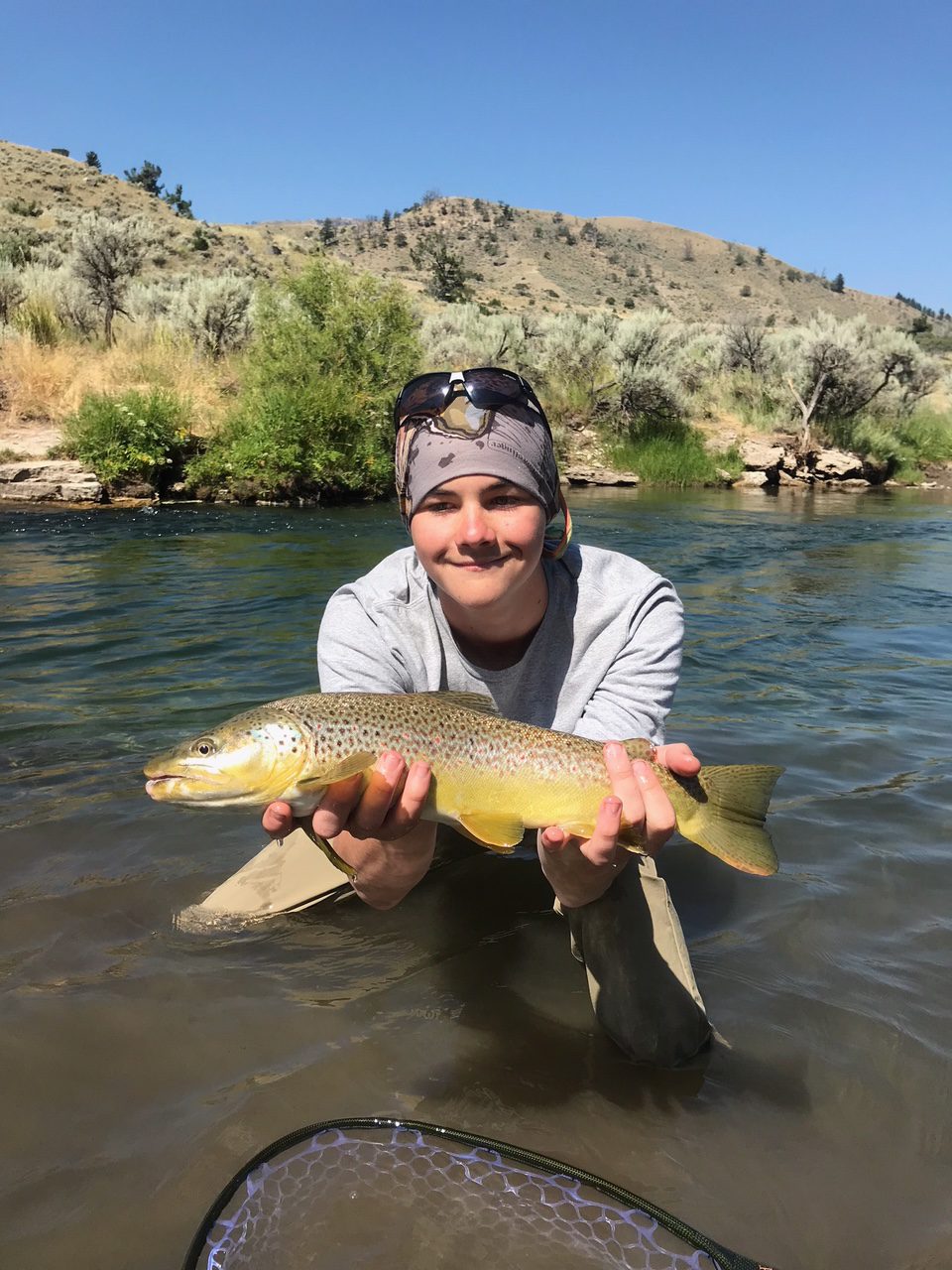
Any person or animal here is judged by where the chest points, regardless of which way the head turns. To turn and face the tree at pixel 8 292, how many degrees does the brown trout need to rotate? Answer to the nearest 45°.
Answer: approximately 45° to its right

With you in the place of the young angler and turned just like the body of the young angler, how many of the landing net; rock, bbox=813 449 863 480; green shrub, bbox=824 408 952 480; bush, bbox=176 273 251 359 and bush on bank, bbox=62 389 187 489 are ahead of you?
1

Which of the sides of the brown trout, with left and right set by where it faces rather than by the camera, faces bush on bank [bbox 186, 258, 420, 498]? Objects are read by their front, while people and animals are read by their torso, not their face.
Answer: right

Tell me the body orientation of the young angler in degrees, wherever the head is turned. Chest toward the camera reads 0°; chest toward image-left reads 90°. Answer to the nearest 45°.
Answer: approximately 0°

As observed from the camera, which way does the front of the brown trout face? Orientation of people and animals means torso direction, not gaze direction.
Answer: facing to the left of the viewer

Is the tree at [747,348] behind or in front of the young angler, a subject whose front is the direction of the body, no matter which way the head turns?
behind

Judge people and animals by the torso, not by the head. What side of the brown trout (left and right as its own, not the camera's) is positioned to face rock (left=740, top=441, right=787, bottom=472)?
right
